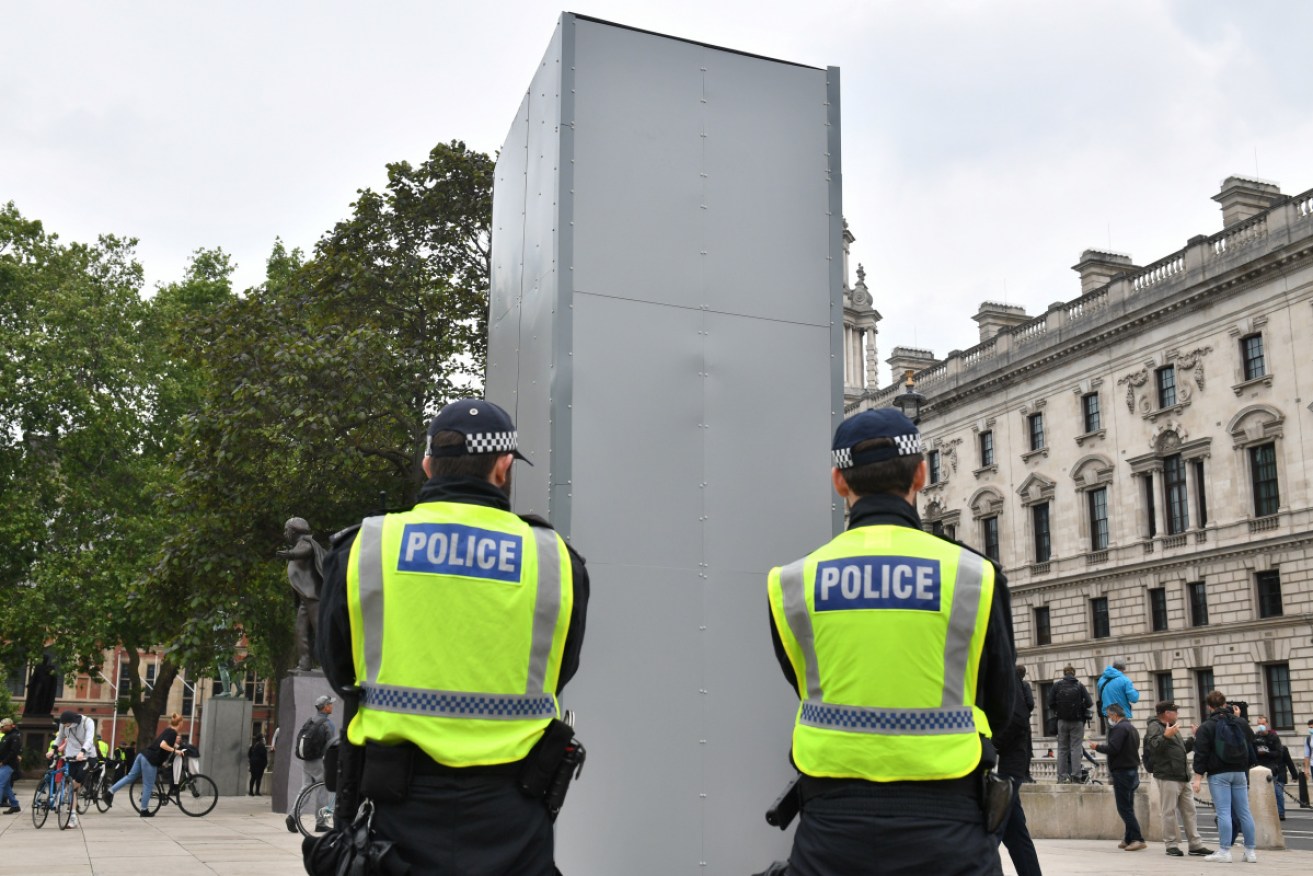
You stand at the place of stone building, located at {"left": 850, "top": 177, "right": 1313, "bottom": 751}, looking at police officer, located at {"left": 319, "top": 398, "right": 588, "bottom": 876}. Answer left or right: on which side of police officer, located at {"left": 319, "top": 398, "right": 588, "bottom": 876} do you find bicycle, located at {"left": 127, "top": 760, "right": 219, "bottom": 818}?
right

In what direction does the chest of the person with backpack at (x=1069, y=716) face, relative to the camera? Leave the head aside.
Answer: away from the camera

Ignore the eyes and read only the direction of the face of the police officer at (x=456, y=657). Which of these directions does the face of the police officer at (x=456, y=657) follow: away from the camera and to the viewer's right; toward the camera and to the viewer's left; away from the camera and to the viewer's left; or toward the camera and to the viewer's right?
away from the camera and to the viewer's right

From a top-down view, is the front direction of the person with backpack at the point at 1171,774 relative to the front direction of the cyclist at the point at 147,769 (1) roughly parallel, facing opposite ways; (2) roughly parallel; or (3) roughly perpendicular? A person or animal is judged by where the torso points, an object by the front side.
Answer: roughly perpendicular

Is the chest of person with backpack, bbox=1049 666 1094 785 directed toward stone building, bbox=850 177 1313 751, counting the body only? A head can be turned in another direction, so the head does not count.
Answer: yes

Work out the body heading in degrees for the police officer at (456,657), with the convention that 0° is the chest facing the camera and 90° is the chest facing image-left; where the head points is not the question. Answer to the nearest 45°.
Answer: approximately 180°

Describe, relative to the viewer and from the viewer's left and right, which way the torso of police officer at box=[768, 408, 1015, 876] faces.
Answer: facing away from the viewer

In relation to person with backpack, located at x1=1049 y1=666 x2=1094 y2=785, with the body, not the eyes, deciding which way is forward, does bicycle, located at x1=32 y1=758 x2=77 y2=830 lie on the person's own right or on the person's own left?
on the person's own left

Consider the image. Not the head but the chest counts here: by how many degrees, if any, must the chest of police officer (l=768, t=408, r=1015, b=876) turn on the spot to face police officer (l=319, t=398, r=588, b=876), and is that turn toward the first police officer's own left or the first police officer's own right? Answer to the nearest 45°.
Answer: approximately 90° to the first police officer's own left

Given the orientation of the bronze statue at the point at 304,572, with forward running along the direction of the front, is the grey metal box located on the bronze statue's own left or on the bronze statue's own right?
on the bronze statue's own left

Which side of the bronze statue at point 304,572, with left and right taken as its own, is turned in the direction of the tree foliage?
right

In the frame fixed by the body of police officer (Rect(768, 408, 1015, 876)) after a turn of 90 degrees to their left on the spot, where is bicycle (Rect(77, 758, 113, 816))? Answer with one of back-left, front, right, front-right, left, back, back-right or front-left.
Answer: front-right

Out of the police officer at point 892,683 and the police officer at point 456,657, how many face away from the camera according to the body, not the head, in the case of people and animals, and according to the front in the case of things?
2

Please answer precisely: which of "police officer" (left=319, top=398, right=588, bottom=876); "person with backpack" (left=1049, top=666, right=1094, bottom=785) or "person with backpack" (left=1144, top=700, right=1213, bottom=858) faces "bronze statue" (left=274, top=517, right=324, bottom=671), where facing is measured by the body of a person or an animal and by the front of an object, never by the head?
the police officer

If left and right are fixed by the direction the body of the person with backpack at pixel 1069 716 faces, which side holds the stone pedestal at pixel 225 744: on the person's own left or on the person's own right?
on the person's own left

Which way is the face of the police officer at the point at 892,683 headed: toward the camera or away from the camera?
away from the camera
